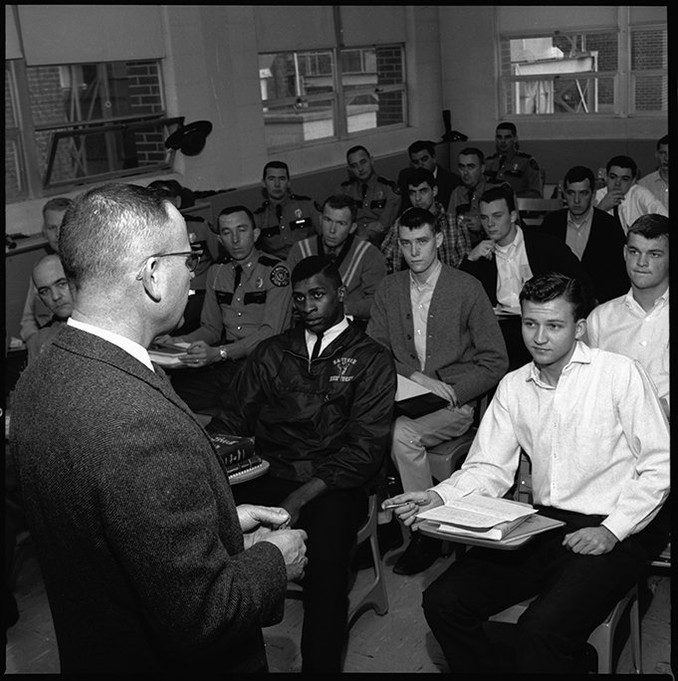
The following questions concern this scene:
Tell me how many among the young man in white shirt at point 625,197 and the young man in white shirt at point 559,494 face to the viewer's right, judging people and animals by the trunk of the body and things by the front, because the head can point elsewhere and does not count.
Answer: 0

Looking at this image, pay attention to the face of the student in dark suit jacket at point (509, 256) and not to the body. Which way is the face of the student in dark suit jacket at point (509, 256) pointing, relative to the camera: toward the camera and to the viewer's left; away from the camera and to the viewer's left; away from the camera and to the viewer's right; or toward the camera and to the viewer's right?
toward the camera and to the viewer's left

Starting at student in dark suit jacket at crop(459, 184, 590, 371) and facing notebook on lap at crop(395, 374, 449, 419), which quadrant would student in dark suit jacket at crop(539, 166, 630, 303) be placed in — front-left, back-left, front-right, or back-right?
back-left

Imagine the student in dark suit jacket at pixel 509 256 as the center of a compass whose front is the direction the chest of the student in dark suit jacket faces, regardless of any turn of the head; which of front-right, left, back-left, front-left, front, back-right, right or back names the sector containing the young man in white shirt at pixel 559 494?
front-left

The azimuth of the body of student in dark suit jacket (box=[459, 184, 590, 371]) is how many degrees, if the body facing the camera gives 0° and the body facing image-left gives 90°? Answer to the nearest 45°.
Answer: approximately 45°

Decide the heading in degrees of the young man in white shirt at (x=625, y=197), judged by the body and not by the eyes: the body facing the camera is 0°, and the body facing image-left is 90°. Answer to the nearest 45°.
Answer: approximately 45°

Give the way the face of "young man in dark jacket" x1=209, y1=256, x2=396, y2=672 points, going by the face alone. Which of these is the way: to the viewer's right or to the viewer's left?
to the viewer's left

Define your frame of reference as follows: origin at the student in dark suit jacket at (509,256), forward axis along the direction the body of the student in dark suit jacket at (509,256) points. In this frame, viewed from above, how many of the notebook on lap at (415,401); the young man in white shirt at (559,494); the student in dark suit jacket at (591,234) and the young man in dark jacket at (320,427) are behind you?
1

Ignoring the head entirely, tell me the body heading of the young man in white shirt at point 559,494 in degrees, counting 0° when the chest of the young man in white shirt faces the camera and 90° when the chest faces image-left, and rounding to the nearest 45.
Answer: approximately 45°
